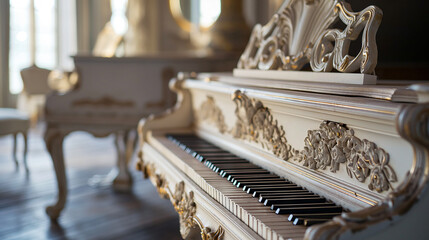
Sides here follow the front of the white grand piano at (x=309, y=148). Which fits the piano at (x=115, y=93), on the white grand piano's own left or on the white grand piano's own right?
on the white grand piano's own right

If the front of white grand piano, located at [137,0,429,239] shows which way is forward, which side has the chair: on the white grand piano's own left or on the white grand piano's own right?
on the white grand piano's own right

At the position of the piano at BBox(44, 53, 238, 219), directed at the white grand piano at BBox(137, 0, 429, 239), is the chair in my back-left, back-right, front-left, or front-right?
back-right

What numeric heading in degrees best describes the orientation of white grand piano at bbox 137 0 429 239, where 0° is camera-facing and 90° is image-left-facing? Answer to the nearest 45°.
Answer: approximately 45°

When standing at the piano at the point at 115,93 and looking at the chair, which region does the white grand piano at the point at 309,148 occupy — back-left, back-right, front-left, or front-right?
back-left
